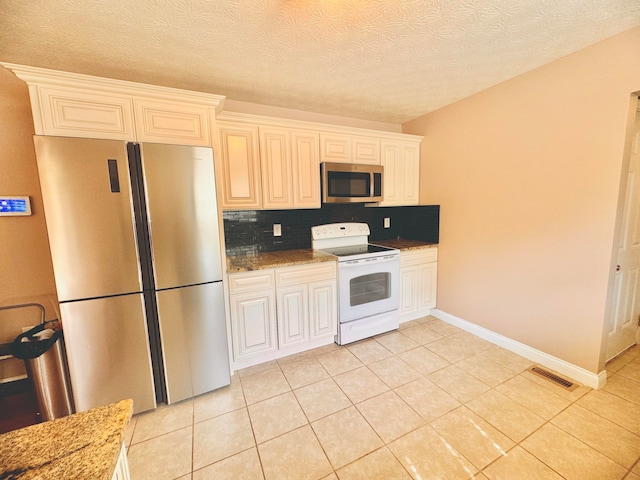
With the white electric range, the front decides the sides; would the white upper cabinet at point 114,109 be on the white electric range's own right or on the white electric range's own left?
on the white electric range's own right

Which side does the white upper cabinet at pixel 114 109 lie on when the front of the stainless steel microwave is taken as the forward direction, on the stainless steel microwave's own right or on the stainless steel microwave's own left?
on the stainless steel microwave's own right

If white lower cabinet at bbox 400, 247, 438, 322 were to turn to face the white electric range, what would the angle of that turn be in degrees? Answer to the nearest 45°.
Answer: approximately 90° to its right

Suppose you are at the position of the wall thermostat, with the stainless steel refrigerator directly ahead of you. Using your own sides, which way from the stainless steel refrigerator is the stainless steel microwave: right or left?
left

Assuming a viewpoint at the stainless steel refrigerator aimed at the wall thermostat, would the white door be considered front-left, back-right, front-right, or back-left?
back-right

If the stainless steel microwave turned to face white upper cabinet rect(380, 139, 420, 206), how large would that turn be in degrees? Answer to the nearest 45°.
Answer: approximately 90° to its left

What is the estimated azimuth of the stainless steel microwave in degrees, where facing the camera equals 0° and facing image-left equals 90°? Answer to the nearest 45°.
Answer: approximately 315°

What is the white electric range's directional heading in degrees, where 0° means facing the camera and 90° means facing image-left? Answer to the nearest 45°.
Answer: approximately 315°

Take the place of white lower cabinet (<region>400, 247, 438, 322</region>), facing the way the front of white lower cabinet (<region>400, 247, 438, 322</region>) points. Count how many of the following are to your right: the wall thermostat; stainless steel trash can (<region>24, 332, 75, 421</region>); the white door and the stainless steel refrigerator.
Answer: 3
